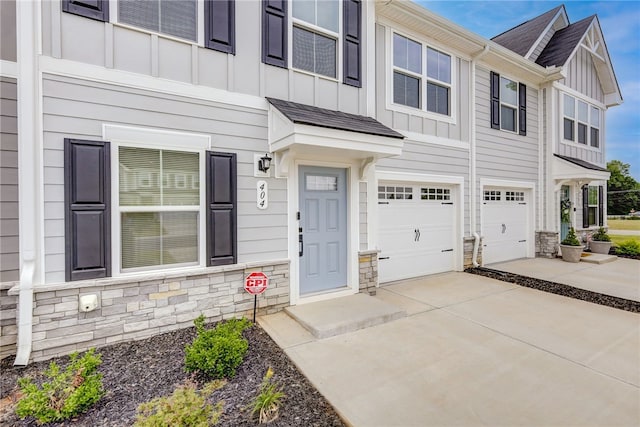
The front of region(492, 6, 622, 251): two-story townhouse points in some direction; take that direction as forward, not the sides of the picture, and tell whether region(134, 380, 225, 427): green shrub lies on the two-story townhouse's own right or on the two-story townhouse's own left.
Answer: on the two-story townhouse's own right

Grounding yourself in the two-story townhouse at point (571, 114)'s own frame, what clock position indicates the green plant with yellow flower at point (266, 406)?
The green plant with yellow flower is roughly at 2 o'clock from the two-story townhouse.

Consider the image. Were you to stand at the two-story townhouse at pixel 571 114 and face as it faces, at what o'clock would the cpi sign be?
The cpi sign is roughly at 2 o'clock from the two-story townhouse.

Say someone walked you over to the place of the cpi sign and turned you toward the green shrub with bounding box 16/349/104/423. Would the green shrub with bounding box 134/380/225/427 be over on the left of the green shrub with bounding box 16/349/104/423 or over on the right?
left

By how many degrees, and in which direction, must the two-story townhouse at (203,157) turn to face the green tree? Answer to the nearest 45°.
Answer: approximately 90° to its left

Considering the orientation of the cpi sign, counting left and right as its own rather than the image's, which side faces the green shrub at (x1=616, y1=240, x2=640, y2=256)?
left

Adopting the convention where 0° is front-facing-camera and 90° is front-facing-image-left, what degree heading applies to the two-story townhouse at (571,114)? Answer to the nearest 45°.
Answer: approximately 315°

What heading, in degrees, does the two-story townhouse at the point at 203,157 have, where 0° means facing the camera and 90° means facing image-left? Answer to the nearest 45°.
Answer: approximately 315°
